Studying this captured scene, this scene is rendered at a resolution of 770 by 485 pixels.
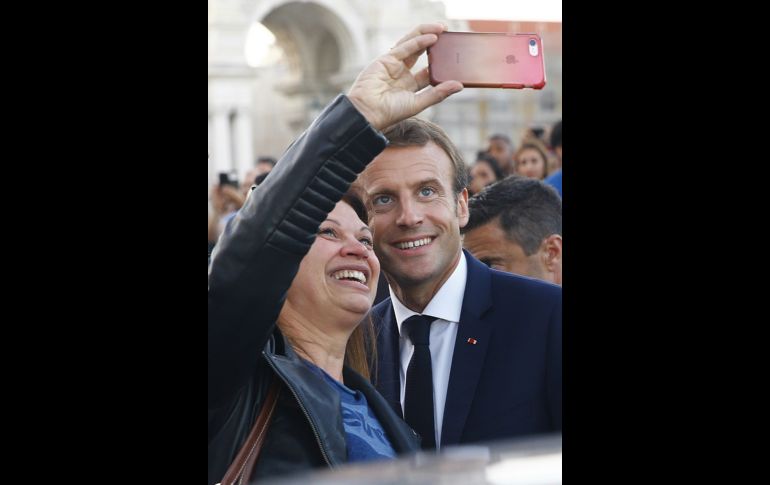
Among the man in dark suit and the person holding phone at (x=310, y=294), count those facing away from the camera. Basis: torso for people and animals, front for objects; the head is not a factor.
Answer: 0

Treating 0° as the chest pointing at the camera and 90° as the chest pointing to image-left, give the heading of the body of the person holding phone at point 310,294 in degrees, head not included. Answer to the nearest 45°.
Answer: approximately 315°

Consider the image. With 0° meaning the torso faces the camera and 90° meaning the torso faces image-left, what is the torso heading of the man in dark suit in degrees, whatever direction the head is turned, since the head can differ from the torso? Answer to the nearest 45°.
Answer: approximately 45°

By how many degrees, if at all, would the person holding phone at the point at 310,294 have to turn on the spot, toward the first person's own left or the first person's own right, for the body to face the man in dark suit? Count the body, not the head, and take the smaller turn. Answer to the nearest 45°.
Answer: approximately 45° to the first person's own left
